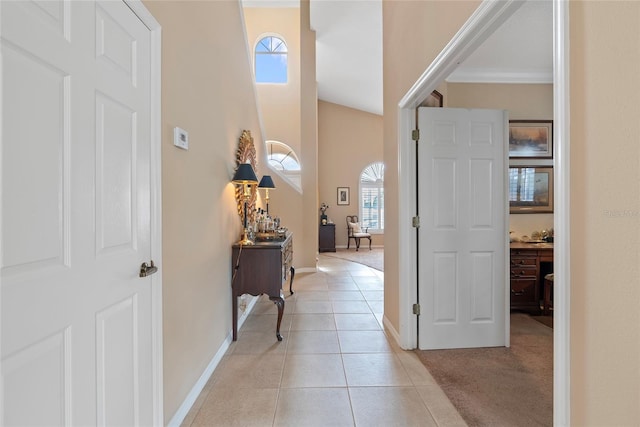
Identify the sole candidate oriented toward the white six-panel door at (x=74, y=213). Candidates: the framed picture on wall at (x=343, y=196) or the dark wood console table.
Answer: the framed picture on wall

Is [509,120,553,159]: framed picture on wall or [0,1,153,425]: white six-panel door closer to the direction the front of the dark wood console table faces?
the framed picture on wall

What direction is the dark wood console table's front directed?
to the viewer's right

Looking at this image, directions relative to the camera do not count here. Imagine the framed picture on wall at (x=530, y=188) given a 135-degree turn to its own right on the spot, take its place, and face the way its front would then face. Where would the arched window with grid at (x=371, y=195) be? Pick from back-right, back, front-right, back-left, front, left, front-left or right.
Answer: front

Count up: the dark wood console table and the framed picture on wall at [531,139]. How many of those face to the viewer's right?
1

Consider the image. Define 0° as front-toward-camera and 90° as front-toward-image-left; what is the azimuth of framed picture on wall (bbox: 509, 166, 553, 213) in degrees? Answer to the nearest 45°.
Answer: approximately 0°

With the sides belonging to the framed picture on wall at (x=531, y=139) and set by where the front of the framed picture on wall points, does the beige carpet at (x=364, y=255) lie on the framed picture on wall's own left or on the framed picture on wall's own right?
on the framed picture on wall's own right

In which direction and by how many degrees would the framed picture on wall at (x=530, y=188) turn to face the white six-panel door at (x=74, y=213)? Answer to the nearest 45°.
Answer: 0° — it already faces it
